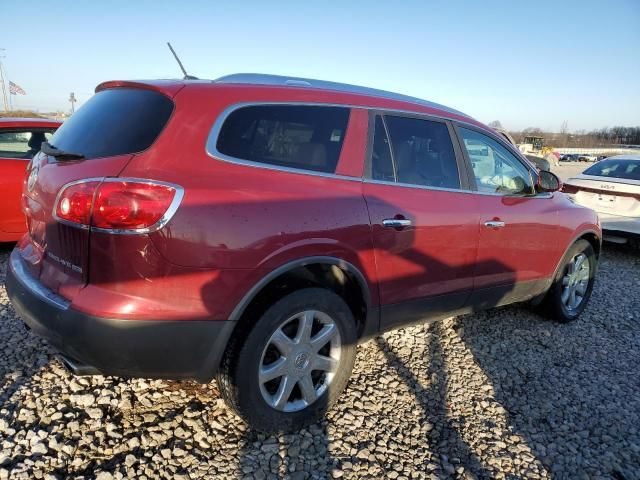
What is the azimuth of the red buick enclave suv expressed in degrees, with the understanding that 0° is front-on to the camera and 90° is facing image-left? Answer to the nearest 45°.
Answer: approximately 225°

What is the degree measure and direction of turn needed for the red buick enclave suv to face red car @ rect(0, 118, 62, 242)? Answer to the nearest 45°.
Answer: approximately 90° to its left

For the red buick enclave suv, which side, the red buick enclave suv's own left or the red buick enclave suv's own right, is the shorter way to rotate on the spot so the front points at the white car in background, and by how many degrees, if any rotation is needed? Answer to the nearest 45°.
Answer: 0° — it already faces it

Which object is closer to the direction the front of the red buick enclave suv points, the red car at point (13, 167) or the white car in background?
the white car in background
